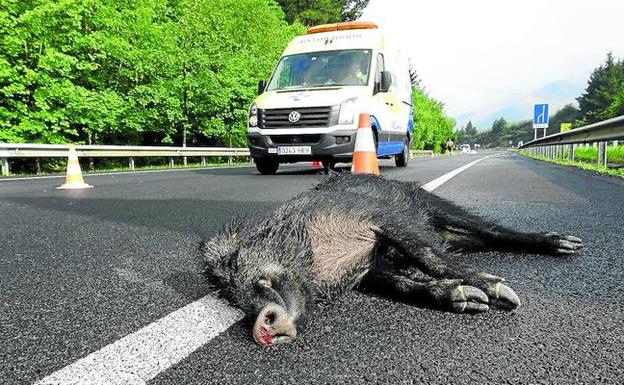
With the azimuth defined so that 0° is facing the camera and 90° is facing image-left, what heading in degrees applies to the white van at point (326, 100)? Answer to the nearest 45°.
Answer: approximately 45°

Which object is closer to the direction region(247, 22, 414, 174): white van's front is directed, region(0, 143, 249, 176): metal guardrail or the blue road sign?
the metal guardrail

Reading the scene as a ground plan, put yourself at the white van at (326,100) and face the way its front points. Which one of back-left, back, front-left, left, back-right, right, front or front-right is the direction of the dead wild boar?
front-left

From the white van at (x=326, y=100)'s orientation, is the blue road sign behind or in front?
behind

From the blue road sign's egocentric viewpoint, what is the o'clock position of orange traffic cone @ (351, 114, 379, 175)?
The orange traffic cone is roughly at 12 o'clock from the blue road sign.

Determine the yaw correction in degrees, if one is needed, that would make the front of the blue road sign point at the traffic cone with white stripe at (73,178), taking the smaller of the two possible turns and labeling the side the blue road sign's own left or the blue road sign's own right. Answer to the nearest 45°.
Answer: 0° — it already faces it

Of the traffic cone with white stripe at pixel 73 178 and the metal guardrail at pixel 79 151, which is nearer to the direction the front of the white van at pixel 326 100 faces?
the traffic cone with white stripe

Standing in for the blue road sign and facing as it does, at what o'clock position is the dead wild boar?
The dead wild boar is roughly at 12 o'clock from the blue road sign.

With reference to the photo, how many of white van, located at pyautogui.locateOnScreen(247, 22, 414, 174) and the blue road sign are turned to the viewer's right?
0

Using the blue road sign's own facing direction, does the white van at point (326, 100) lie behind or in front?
in front

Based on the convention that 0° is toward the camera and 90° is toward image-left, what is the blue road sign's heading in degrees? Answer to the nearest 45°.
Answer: approximately 0°
